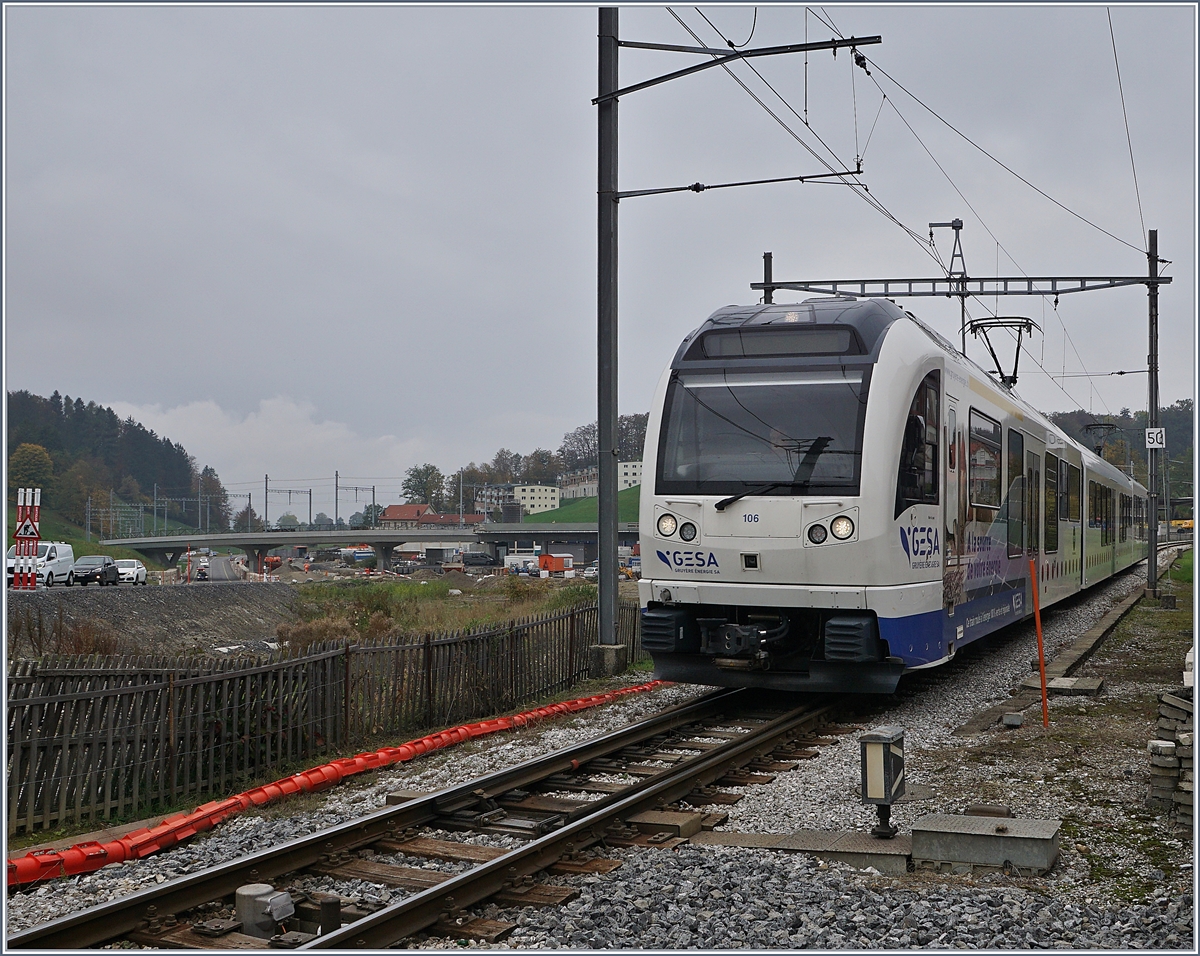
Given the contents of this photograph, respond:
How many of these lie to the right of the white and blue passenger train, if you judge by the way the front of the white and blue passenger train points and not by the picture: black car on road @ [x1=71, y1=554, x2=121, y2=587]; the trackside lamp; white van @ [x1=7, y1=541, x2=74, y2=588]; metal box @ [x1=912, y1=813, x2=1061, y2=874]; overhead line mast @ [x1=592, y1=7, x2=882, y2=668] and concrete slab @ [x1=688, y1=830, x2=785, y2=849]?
3

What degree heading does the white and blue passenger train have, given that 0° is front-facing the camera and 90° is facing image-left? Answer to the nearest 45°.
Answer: approximately 45°

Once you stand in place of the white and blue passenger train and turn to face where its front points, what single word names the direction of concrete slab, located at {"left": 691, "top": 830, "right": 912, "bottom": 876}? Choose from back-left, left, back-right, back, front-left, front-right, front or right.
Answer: front-left

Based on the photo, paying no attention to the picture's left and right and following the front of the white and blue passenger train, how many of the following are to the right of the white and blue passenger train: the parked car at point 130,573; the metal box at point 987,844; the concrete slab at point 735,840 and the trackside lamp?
1

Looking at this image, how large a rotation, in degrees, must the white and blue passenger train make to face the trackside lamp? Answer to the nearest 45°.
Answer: approximately 45° to its left

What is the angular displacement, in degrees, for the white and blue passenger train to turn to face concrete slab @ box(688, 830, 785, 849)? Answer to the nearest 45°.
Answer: approximately 45° to its left

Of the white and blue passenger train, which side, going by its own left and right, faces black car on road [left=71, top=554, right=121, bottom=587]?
right

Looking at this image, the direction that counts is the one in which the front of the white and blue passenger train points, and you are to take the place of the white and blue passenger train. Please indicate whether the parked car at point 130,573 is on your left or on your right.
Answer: on your right

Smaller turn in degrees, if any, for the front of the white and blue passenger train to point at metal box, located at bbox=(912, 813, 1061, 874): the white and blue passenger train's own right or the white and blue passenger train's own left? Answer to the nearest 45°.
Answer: approximately 45° to the white and blue passenger train's own left

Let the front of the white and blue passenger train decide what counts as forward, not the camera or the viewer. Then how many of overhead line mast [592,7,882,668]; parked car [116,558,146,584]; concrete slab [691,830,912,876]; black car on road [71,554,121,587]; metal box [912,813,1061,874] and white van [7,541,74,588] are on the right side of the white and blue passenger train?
4

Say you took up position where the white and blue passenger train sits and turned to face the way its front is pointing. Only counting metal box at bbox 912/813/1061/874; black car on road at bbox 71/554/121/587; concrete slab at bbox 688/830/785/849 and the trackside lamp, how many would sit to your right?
1
